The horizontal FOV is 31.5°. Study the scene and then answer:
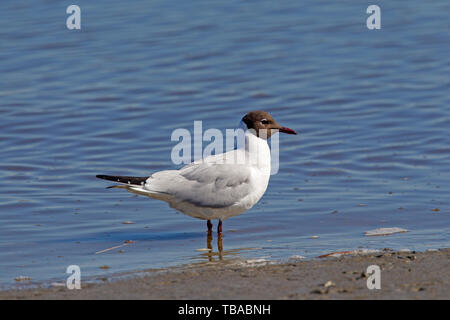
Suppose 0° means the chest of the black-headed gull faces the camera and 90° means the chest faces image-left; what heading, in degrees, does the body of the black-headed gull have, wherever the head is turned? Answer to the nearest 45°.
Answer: approximately 270°
